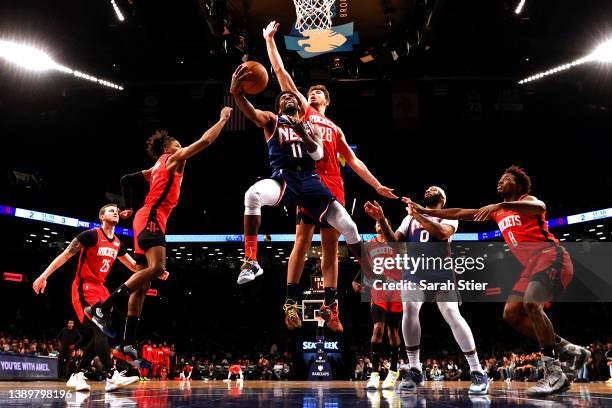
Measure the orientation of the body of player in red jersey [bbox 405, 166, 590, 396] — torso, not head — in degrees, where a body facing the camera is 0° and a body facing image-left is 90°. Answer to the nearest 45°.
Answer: approximately 45°

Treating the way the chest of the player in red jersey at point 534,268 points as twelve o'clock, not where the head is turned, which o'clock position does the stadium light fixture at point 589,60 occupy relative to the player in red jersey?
The stadium light fixture is roughly at 5 o'clock from the player in red jersey.

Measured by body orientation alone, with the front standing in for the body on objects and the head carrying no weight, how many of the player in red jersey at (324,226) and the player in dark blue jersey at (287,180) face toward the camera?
2

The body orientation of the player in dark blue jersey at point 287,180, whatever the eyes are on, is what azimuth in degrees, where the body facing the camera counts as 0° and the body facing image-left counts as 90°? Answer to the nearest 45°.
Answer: approximately 0°
